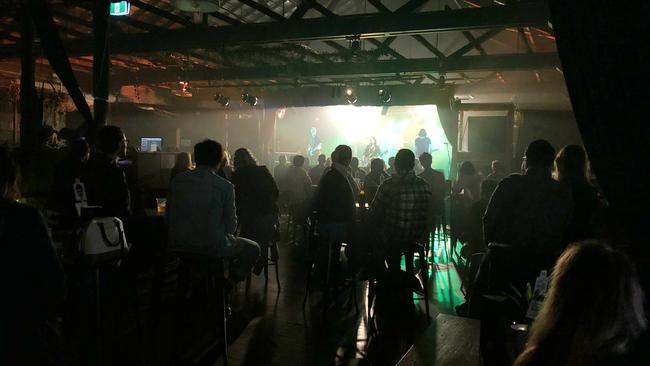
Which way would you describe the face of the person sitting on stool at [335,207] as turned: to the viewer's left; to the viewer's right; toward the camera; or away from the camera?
away from the camera

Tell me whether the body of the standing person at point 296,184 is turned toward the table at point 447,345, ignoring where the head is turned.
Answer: no

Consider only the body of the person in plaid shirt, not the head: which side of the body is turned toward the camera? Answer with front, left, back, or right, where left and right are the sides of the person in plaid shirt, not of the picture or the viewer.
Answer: back

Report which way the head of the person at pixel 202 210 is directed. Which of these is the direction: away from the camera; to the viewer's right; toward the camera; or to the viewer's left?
away from the camera

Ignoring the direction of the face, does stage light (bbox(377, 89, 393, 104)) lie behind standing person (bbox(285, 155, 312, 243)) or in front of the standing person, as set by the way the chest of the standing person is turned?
in front

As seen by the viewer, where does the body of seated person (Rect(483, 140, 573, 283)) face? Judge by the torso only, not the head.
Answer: away from the camera

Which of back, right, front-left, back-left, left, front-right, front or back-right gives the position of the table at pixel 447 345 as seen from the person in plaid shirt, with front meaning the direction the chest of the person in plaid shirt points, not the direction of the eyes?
back

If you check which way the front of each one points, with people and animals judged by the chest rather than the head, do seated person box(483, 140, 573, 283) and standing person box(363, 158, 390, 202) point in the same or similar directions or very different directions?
same or similar directions

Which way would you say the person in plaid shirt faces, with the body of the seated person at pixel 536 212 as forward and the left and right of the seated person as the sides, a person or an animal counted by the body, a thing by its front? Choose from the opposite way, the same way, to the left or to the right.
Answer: the same way

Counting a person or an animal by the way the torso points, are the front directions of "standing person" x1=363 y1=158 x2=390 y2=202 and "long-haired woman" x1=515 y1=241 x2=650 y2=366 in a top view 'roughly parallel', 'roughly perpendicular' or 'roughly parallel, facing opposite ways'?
roughly parallel

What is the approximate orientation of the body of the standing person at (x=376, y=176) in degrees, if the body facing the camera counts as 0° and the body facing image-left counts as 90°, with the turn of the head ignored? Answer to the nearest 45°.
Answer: approximately 180°

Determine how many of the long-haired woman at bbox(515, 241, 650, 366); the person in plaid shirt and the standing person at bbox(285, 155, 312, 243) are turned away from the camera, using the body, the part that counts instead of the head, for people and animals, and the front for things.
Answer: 3

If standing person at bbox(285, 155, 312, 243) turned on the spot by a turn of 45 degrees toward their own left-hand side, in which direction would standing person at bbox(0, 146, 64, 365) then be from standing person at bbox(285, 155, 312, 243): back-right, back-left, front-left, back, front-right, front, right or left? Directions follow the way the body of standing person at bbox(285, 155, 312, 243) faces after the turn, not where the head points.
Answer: back-left

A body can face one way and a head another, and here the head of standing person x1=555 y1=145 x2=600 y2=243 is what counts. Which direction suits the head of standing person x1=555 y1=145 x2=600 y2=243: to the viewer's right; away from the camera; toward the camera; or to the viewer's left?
away from the camera

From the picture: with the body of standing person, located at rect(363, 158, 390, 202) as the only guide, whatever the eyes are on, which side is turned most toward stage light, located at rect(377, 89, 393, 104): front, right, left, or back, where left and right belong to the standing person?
front

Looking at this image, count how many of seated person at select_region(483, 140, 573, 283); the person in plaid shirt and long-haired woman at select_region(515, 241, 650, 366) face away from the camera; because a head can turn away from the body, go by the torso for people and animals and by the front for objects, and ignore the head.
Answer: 3

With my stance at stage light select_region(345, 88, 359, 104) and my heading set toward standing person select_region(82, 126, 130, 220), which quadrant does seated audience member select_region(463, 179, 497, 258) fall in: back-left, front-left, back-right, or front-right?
front-left

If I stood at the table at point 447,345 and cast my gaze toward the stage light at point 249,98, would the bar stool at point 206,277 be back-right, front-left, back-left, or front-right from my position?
front-left

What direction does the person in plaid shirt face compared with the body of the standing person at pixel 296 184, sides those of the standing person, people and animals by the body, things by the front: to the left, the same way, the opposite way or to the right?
the same way

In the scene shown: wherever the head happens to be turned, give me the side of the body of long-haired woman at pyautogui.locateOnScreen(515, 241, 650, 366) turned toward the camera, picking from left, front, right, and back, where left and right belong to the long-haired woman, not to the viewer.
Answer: back

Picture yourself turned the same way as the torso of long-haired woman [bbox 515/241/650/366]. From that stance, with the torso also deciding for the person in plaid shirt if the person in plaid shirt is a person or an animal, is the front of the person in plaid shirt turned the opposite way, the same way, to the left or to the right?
the same way

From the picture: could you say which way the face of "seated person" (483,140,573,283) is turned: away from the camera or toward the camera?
away from the camera

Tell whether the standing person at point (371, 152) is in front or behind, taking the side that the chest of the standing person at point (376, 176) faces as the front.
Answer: in front
